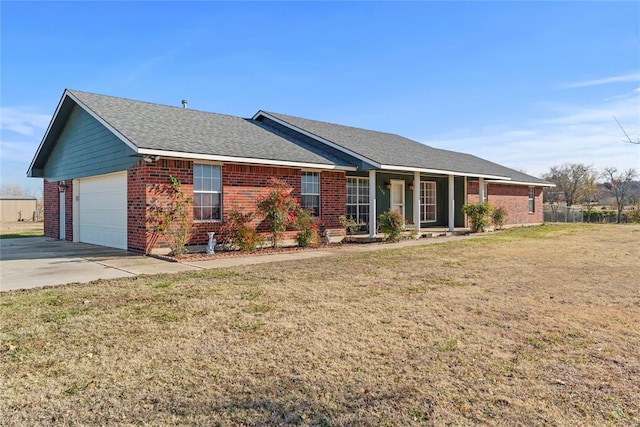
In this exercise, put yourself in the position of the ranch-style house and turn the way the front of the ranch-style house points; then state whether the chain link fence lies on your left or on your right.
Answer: on your left

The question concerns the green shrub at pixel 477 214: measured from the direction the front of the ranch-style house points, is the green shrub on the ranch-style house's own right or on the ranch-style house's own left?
on the ranch-style house's own left

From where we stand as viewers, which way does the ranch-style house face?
facing the viewer and to the right of the viewer

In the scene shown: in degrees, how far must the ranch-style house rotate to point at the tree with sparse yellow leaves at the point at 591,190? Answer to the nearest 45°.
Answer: approximately 90° to its left

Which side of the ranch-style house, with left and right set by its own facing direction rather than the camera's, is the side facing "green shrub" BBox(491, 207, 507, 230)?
left
